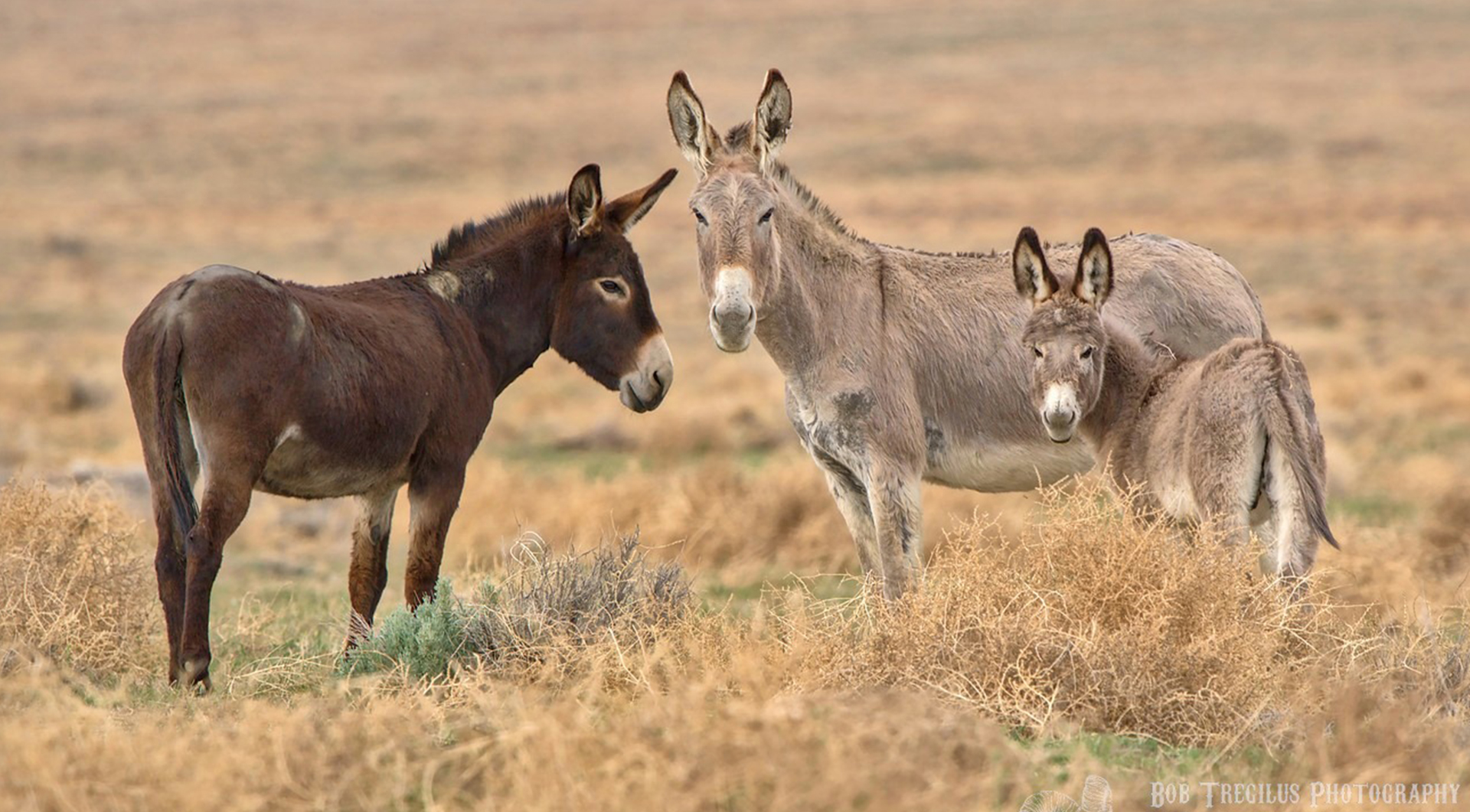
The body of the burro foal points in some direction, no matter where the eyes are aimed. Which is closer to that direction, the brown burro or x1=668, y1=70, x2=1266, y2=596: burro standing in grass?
the burro standing in grass

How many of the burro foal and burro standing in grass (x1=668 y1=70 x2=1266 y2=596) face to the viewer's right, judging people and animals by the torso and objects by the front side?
0

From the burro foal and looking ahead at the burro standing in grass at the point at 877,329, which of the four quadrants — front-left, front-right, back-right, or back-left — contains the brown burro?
front-left

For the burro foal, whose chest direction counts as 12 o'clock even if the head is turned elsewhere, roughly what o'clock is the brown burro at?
The brown burro is roughly at 10 o'clock from the burro foal.

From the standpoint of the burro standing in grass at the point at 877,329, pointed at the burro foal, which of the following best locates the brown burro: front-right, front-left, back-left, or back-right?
back-right

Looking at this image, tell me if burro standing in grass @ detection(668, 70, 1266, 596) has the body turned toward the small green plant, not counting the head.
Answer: yes

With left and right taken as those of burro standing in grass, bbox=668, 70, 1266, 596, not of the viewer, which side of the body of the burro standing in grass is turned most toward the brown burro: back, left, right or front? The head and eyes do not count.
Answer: front

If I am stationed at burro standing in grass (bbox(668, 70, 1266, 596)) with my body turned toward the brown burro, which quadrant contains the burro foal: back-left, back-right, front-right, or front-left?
back-left

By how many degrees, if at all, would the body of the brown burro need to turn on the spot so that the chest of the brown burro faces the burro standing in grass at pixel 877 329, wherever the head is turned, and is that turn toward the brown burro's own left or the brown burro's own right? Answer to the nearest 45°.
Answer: approximately 45° to the brown burro's own right

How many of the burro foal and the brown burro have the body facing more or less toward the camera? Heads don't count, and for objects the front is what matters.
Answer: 0

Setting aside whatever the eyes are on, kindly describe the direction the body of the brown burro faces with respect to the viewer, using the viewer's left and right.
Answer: facing away from the viewer and to the right of the viewer

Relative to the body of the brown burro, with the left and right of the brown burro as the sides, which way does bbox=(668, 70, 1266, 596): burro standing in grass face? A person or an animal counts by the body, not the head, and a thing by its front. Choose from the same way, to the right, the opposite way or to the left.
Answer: the opposite way

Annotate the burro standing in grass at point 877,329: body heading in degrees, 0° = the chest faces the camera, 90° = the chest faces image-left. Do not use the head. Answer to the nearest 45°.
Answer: approximately 45°

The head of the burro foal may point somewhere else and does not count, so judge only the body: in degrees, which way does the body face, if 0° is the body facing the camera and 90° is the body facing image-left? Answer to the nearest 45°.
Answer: approximately 135°
